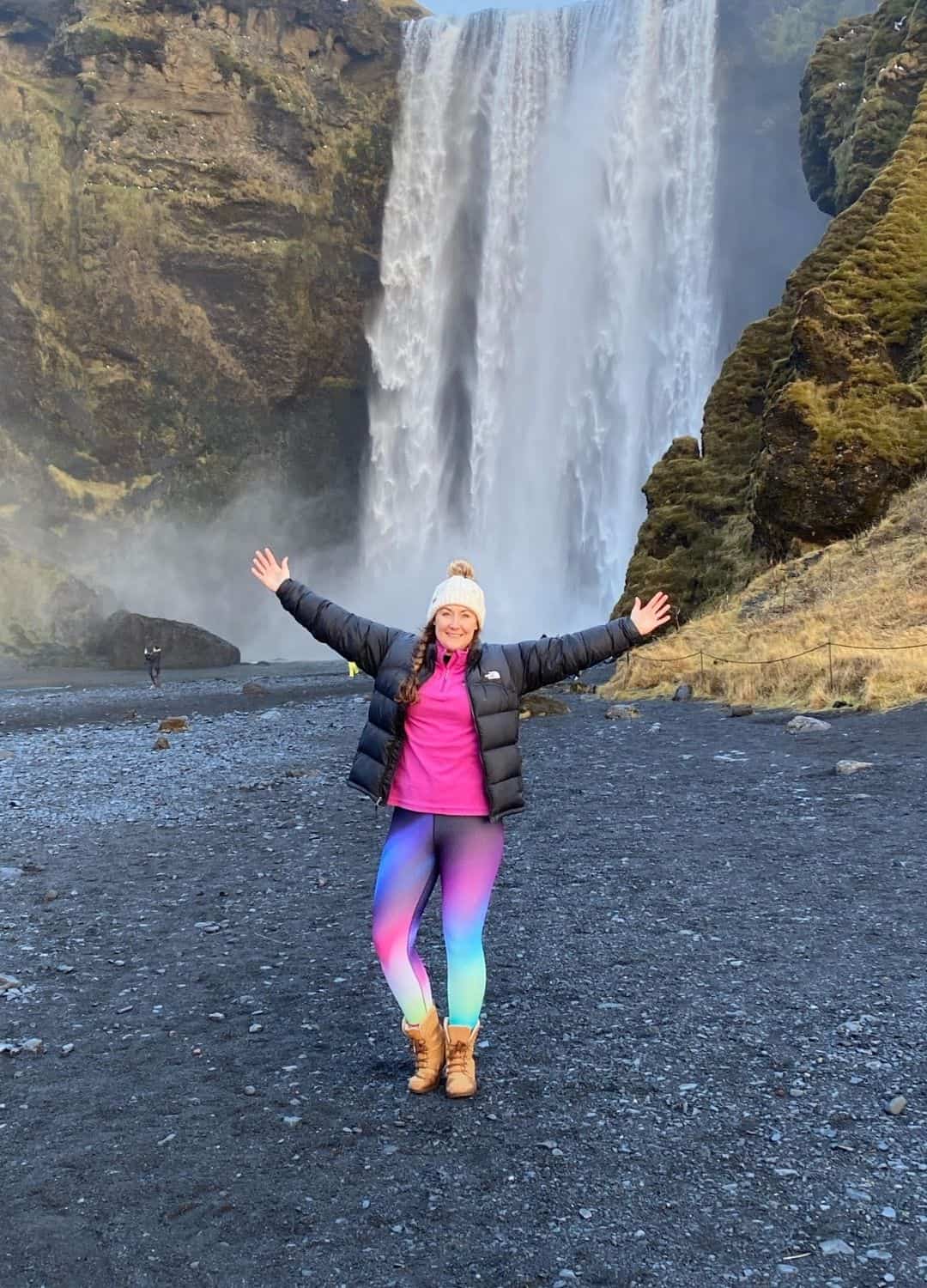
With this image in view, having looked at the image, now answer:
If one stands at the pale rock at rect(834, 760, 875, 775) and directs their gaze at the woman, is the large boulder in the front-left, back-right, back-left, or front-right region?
back-right

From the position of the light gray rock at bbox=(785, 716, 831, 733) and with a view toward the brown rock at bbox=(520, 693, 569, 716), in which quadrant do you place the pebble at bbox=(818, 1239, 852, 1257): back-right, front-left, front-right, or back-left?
back-left

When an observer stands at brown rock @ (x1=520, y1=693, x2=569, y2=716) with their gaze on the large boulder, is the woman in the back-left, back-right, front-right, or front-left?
back-left

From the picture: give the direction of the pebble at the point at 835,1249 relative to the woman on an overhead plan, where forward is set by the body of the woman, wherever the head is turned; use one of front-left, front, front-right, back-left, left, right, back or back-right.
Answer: front-left

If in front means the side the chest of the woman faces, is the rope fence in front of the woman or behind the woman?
behind

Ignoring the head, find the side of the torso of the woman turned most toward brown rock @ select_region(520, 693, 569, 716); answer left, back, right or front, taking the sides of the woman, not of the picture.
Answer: back

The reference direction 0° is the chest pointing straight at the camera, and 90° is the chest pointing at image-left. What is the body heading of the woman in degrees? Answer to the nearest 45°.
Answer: approximately 0°
